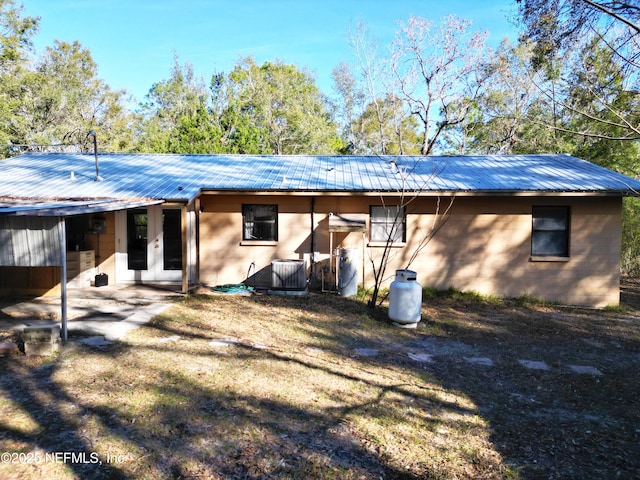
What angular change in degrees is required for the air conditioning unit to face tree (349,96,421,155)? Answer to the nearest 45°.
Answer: approximately 180°

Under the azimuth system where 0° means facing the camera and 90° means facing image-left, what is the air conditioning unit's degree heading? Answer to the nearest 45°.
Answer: approximately 0°

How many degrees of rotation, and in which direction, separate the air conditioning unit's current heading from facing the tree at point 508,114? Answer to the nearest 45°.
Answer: approximately 135° to its left

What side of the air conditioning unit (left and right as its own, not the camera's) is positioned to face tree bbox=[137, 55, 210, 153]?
back

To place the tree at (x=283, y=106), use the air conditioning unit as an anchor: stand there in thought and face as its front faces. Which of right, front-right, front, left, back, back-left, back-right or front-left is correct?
back

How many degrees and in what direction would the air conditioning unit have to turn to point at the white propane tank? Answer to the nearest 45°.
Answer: approximately 45° to its left
